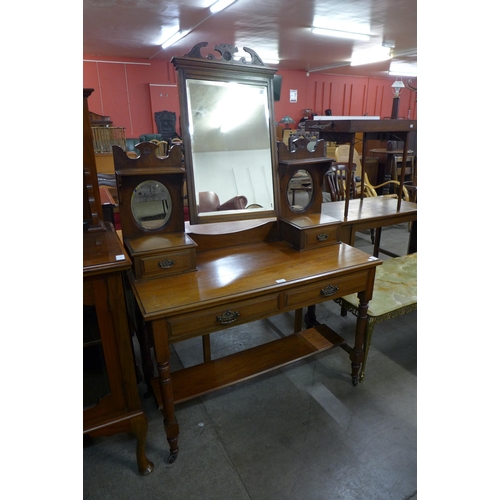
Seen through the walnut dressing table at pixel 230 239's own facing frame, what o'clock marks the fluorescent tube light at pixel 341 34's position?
The fluorescent tube light is roughly at 8 o'clock from the walnut dressing table.

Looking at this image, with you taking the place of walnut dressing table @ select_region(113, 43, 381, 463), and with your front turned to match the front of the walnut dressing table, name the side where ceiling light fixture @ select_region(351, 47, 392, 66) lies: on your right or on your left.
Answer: on your left

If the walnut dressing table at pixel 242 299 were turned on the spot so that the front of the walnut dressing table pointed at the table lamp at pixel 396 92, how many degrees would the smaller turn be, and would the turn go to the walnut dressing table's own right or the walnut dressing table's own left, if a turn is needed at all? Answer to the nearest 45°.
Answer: approximately 90° to the walnut dressing table's own left

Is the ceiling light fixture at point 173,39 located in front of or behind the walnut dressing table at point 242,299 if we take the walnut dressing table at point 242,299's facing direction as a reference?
behind

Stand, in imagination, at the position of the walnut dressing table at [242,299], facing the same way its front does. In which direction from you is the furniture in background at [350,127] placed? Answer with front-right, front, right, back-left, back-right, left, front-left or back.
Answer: left

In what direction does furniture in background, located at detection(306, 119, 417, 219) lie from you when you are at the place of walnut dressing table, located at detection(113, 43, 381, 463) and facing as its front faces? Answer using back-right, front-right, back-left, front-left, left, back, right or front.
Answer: left

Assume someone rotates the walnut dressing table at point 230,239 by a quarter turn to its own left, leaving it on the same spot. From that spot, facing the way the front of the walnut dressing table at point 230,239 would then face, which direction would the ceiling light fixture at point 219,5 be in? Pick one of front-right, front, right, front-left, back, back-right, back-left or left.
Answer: front-left

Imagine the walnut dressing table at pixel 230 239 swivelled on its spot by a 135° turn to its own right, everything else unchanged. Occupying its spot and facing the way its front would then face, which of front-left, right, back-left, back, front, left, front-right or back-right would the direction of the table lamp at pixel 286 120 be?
right

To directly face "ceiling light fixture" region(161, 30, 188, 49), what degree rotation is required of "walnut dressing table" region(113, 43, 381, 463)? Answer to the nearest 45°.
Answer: approximately 135° to its left

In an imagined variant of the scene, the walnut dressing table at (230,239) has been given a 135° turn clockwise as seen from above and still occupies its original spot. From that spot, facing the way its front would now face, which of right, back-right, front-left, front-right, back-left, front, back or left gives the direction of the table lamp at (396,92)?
back-right

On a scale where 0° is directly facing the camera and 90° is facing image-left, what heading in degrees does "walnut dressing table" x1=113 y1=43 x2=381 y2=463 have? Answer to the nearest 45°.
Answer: approximately 315°
